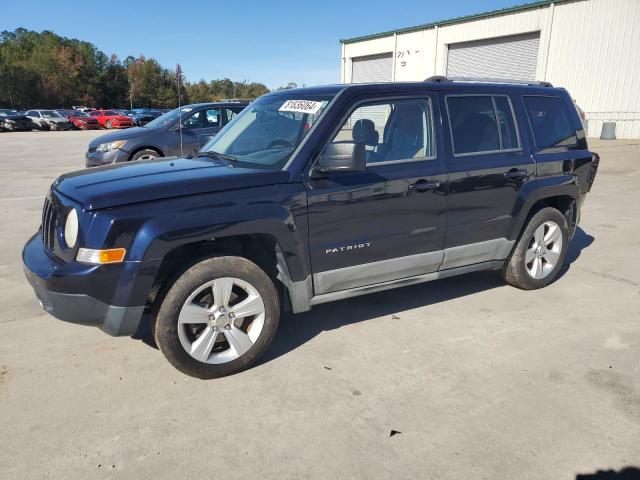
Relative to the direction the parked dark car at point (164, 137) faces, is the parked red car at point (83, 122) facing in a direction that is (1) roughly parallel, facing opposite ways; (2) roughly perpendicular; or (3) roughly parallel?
roughly perpendicular

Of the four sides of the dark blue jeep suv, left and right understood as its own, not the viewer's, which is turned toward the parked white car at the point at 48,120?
right

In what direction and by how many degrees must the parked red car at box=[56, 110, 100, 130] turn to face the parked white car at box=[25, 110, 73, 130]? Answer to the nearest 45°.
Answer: approximately 135° to its right

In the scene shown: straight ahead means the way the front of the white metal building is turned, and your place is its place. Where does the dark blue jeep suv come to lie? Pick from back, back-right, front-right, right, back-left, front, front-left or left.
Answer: front-left

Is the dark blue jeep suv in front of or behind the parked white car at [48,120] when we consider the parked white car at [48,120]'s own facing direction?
in front

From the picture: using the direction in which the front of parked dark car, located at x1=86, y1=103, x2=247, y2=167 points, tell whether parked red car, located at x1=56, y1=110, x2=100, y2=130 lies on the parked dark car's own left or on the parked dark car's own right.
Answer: on the parked dark car's own right

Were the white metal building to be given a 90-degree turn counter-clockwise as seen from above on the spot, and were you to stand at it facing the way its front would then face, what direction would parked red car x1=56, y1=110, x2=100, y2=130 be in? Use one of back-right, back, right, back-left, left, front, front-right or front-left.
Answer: back-right

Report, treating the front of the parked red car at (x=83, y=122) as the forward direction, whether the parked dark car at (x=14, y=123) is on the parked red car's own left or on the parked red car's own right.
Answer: on the parked red car's own right

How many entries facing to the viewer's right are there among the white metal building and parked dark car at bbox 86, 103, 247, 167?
0

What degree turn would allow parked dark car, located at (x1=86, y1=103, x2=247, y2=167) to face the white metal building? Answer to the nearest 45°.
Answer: approximately 180°

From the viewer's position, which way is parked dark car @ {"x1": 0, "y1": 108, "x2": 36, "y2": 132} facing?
facing the viewer and to the right of the viewer
